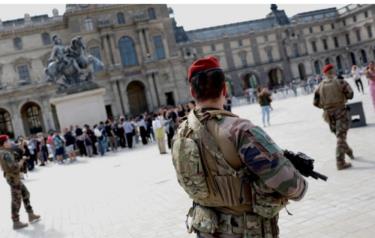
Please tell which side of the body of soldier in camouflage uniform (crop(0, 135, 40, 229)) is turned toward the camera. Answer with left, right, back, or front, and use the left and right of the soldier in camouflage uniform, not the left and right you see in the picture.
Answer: right

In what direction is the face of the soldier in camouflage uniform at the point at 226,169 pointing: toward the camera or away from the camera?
away from the camera
